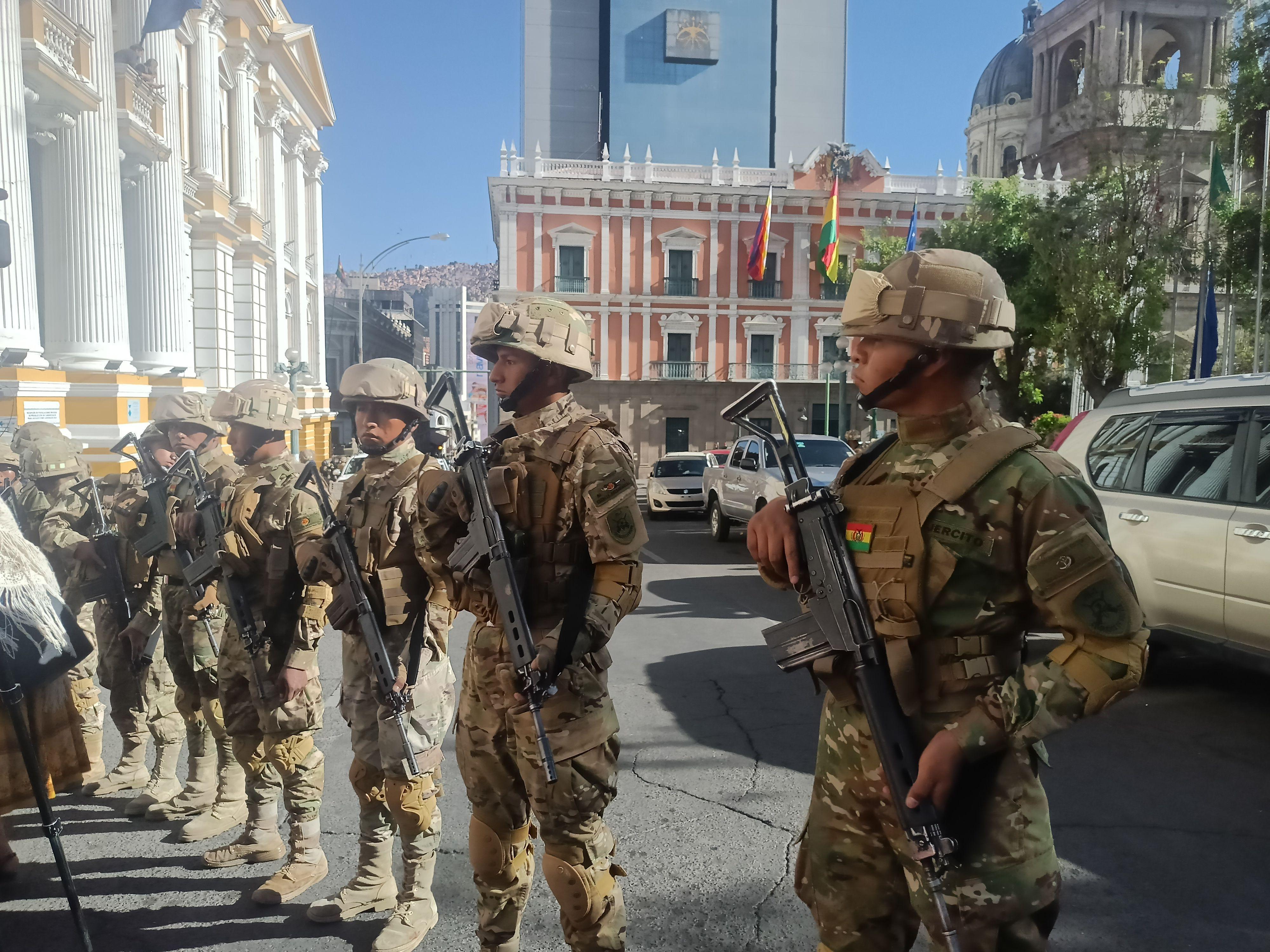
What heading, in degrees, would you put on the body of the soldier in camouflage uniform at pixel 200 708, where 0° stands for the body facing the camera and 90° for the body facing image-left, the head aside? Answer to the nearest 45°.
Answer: approximately 45°

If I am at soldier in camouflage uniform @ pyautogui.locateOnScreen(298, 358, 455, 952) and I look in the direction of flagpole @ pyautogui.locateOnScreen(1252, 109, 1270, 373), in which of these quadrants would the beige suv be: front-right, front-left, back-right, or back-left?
front-right

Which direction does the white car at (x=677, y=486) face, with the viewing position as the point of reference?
facing the viewer

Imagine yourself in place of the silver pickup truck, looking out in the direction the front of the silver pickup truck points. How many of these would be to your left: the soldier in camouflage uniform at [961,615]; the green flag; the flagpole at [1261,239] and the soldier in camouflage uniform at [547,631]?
2

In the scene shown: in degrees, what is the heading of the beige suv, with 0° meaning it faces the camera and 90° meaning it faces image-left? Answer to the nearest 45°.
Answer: approximately 315°

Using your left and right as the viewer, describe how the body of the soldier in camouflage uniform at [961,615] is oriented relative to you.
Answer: facing the viewer and to the left of the viewer

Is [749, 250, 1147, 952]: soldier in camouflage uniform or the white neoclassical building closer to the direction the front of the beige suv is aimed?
the soldier in camouflage uniform

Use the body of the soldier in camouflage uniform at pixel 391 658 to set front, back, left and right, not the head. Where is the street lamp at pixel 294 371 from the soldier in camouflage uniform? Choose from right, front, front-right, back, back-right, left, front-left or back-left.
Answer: back-right

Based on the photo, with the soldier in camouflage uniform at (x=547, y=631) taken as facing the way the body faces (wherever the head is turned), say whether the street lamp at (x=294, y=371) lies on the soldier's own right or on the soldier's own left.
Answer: on the soldier's own right

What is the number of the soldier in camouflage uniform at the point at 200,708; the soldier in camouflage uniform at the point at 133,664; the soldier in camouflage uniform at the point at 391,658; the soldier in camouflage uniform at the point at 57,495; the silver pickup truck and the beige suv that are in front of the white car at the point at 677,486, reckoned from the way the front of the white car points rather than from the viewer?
6

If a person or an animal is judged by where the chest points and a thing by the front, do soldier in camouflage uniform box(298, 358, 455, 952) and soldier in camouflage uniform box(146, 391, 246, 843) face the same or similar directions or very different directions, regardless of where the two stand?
same or similar directions

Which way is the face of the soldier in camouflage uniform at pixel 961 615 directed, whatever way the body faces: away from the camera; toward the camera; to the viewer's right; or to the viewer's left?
to the viewer's left

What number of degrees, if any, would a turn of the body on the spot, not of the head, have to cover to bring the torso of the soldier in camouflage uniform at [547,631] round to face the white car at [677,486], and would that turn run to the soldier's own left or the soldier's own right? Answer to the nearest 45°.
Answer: approximately 135° to the soldier's own right

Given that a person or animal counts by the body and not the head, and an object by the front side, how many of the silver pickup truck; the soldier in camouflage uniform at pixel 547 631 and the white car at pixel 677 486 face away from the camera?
0
